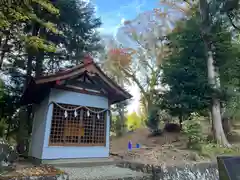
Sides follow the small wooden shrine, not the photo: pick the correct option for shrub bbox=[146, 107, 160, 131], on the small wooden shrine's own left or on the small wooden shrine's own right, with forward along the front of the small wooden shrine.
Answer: on the small wooden shrine's own left

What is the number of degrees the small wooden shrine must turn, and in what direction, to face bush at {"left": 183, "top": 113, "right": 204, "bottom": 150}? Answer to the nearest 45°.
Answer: approximately 45° to its left

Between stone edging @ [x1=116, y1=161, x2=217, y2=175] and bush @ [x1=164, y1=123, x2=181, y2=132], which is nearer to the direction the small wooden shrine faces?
the stone edging

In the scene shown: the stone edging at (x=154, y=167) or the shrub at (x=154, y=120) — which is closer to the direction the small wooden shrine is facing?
the stone edging

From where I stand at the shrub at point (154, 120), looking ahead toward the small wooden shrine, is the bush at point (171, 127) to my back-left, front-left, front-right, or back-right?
back-left

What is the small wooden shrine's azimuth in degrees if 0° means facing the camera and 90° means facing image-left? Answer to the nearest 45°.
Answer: approximately 315°

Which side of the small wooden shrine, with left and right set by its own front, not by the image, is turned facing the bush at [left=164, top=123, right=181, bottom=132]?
left

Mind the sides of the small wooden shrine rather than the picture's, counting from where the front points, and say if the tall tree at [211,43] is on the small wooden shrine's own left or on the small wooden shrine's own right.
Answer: on the small wooden shrine's own left
